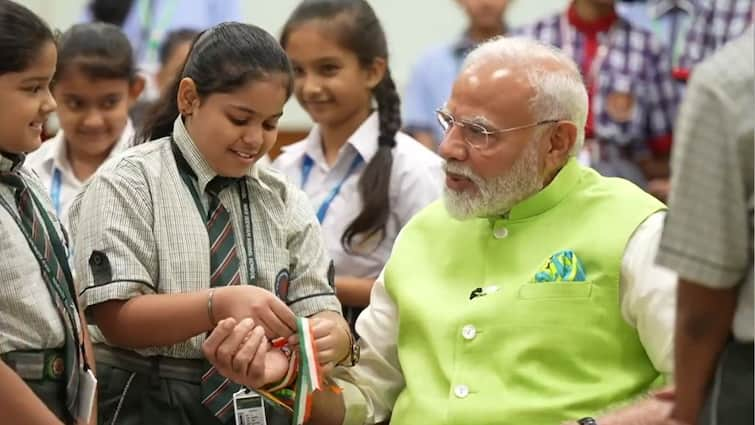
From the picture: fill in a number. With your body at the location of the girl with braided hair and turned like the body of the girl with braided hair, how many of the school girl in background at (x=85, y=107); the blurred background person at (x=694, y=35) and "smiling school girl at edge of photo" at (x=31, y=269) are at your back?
1

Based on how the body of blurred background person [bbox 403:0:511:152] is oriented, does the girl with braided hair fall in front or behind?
in front

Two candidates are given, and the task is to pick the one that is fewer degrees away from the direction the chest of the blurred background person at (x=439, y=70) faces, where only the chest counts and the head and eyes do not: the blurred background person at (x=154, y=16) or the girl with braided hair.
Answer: the girl with braided hair

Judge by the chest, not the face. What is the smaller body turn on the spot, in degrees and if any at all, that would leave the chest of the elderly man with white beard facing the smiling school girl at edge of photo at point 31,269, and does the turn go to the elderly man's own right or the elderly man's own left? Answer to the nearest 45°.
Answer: approximately 45° to the elderly man's own right

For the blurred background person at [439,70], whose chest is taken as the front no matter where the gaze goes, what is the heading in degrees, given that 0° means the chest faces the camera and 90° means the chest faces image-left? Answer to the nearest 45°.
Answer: approximately 0°

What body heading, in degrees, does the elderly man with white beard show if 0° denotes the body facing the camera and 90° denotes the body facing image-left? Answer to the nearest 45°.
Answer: approximately 45°

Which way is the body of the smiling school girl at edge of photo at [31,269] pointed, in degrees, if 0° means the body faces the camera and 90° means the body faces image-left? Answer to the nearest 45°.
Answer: approximately 315°

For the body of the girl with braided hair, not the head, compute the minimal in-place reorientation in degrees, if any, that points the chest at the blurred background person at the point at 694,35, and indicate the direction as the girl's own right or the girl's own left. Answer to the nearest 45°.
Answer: approximately 180°

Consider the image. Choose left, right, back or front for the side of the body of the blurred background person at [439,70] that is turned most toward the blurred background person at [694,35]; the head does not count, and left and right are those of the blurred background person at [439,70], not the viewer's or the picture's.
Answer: left

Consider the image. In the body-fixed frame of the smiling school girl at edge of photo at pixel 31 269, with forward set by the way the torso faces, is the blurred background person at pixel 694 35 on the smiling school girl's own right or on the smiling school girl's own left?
on the smiling school girl's own left

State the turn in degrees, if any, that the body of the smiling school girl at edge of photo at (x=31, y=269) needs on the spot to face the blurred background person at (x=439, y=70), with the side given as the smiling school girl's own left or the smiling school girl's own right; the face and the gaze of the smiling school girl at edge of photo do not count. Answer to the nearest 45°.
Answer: approximately 90° to the smiling school girl's own left

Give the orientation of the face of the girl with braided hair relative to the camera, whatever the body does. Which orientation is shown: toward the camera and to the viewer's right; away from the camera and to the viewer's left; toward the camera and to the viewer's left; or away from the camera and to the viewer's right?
toward the camera and to the viewer's left

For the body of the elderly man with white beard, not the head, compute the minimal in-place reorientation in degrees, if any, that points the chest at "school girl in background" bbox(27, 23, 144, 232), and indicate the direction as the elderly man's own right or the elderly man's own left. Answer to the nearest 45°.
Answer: approximately 90° to the elderly man's own right

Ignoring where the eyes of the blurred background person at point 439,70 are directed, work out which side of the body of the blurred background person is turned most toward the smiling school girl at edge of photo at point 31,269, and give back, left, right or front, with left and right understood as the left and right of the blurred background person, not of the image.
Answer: front

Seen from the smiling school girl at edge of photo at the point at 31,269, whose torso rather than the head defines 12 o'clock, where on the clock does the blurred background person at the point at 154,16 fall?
The blurred background person is roughly at 8 o'clock from the smiling school girl at edge of photo.
